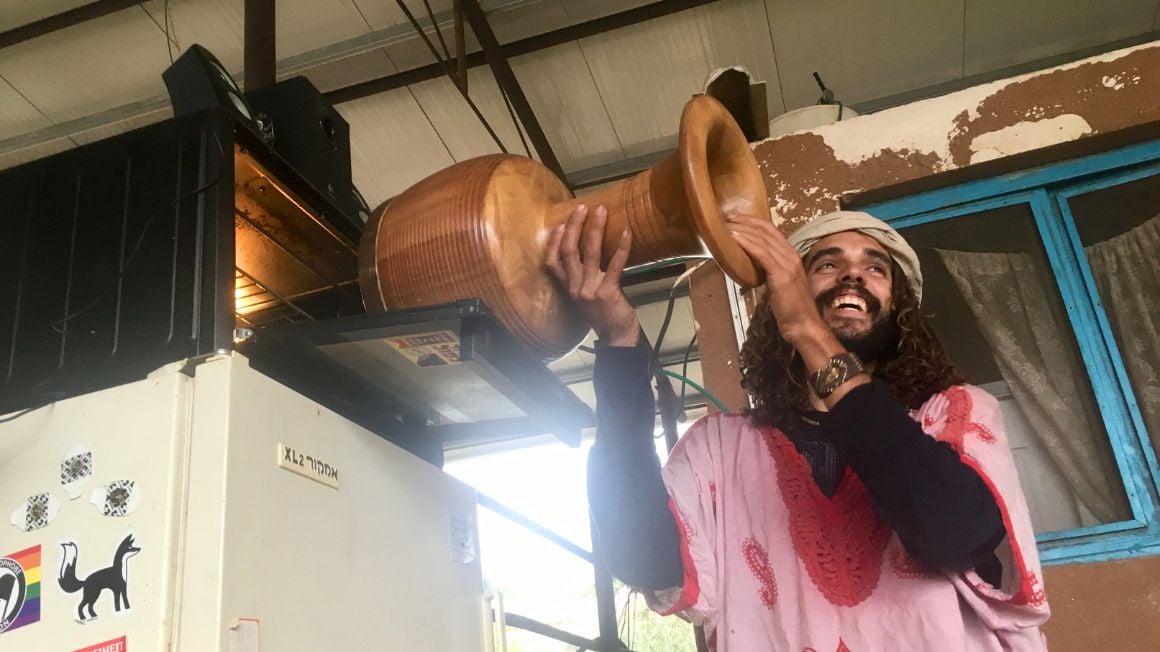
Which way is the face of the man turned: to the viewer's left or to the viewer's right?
to the viewer's left

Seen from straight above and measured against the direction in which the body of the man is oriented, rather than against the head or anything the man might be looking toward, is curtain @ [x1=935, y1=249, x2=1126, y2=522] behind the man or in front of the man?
behind

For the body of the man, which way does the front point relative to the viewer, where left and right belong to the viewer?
facing the viewer

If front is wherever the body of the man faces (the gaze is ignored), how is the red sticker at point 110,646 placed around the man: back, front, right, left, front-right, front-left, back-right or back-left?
front-right

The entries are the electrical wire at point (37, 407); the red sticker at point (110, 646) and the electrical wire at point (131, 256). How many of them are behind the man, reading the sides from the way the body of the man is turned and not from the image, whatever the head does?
0

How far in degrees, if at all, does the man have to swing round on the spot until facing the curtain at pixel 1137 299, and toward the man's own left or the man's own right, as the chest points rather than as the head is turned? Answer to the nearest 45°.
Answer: approximately 135° to the man's own left

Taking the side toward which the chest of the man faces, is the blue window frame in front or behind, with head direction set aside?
behind
